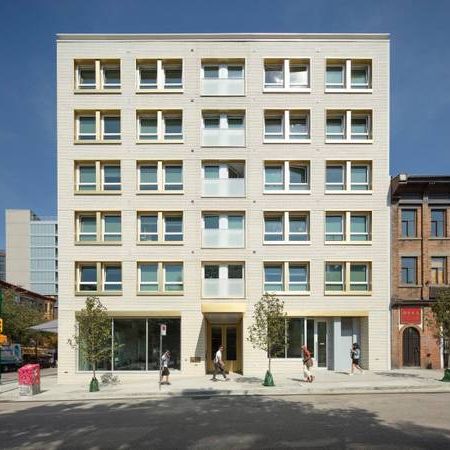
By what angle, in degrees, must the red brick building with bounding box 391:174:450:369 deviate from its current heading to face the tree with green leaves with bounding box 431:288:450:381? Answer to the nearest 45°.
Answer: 0° — it already faces it

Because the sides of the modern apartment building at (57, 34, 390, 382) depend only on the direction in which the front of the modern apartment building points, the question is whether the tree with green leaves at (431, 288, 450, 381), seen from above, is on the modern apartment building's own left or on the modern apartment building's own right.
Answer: on the modern apartment building's own left

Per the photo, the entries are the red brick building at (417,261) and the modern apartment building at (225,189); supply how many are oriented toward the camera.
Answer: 2

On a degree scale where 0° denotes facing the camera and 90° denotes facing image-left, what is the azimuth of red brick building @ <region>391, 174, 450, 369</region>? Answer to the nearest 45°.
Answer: approximately 0°
